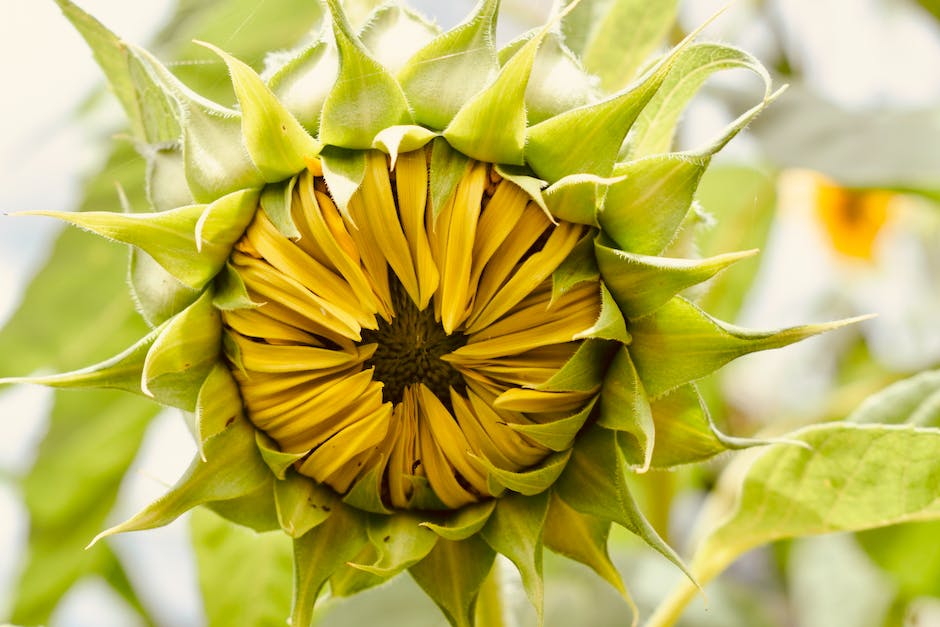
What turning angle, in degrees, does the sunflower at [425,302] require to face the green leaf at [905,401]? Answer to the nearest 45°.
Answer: approximately 90° to its left

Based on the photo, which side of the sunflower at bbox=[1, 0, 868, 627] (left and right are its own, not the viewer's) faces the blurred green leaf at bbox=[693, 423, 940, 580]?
left

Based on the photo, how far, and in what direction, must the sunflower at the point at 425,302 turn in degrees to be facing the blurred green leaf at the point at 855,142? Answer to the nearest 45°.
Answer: approximately 135° to its left

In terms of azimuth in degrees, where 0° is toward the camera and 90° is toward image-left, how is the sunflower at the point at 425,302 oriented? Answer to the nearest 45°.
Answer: approximately 0°

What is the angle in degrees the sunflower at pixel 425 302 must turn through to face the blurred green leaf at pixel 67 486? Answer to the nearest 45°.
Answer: approximately 135° to its right
